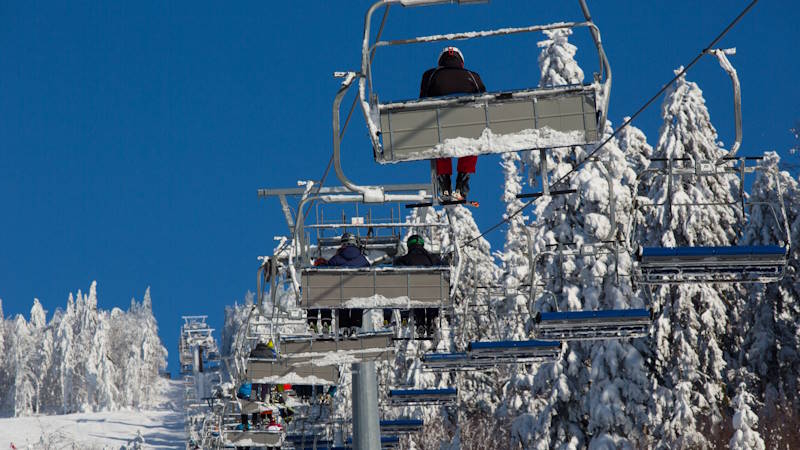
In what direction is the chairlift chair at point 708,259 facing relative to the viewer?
toward the camera

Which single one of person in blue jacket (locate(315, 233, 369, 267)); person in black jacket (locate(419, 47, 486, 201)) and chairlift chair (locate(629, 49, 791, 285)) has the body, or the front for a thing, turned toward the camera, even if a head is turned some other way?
the chairlift chair

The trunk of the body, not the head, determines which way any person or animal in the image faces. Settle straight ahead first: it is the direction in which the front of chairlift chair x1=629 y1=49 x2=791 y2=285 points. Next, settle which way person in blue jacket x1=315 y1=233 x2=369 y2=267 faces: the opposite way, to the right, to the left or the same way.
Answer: the opposite way

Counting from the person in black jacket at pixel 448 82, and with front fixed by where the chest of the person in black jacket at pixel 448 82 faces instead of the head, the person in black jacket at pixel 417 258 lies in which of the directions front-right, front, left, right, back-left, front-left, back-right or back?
front

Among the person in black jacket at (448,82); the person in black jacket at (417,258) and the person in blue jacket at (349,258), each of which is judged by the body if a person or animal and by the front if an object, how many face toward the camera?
0

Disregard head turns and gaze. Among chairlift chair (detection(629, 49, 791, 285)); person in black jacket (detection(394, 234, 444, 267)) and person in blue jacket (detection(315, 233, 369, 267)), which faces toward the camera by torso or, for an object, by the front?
the chairlift chair

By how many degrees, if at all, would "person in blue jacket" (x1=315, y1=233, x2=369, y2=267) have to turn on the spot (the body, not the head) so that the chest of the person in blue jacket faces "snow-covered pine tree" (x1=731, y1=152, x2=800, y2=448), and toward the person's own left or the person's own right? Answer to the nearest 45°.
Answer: approximately 45° to the person's own right

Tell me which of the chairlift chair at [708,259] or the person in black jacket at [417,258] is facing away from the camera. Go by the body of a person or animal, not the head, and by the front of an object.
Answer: the person in black jacket

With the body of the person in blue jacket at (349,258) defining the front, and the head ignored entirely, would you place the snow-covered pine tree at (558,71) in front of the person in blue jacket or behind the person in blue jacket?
in front

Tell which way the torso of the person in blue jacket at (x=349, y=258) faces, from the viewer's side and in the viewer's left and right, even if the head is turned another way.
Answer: facing away from the viewer

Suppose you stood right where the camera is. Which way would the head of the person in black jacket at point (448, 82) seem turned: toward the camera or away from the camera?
away from the camera

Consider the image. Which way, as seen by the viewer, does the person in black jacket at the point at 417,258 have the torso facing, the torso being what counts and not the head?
away from the camera

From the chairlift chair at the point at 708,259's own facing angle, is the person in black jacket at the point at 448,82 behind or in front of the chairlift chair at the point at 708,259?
in front

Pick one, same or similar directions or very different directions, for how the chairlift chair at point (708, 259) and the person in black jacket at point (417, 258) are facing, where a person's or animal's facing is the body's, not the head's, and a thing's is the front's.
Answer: very different directions

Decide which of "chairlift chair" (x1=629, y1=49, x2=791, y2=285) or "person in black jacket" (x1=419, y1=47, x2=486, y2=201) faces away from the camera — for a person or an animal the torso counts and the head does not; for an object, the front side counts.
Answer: the person in black jacket

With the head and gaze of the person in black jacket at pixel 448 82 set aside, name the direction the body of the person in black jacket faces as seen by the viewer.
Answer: away from the camera
